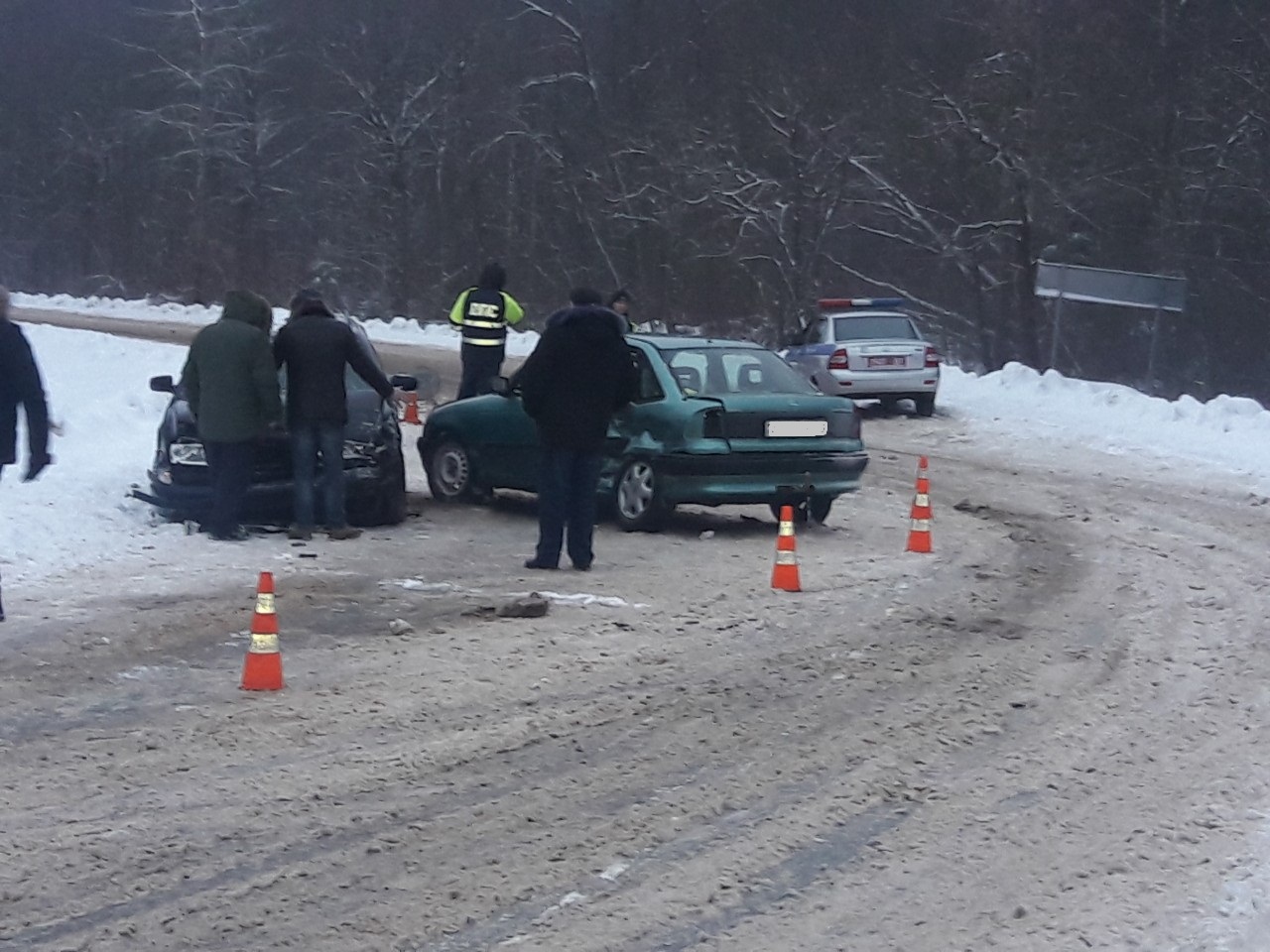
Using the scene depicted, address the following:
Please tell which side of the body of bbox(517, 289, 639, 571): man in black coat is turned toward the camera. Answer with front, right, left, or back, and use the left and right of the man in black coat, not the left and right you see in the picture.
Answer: back

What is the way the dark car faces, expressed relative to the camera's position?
facing the viewer

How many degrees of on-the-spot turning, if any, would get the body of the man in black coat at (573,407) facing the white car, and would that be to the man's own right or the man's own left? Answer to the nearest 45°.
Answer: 0° — they already face it

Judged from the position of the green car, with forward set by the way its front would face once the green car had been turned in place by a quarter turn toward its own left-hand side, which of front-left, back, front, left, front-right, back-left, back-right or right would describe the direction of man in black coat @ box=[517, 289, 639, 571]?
front

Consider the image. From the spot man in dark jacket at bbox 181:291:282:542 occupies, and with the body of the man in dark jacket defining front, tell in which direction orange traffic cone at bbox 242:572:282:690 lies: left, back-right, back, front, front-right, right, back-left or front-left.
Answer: back-right

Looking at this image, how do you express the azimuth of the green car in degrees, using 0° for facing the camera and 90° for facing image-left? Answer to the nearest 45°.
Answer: approximately 135°

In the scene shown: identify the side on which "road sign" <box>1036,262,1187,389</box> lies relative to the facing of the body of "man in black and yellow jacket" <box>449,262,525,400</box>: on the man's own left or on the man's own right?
on the man's own right

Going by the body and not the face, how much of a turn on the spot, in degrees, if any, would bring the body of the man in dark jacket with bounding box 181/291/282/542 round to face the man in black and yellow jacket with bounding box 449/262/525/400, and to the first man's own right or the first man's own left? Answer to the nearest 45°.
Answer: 0° — they already face them

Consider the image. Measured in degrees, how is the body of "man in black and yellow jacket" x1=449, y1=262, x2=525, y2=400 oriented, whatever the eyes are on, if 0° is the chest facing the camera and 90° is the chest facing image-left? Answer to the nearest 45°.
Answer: approximately 180°

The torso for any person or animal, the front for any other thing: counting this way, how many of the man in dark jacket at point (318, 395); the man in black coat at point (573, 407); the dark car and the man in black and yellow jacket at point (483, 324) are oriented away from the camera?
3

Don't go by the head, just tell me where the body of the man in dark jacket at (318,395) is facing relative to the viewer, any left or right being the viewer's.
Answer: facing away from the viewer

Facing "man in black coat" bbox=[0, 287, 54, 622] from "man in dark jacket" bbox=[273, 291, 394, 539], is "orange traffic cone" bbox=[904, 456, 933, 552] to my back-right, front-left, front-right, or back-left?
back-left

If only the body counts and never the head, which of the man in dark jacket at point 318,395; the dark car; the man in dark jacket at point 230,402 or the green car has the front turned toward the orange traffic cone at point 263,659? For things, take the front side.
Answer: the dark car

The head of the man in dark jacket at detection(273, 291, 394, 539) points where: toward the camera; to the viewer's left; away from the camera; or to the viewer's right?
away from the camera

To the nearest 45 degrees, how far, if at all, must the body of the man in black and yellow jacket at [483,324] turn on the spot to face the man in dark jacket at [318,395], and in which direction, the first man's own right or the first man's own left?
approximately 180°
